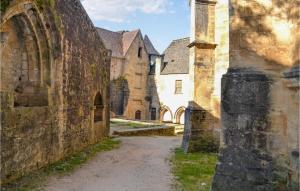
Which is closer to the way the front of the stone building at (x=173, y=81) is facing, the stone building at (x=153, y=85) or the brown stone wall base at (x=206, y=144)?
the brown stone wall base

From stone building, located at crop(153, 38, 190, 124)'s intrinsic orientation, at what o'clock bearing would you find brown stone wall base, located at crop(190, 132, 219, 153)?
The brown stone wall base is roughly at 12 o'clock from the stone building.

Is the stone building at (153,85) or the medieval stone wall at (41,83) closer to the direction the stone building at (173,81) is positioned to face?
the medieval stone wall

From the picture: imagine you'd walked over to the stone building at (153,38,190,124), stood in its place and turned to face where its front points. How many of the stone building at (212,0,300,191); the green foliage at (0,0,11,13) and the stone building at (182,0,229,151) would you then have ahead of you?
3

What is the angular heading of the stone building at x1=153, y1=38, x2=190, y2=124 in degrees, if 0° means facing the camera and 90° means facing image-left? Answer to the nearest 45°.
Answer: approximately 0°

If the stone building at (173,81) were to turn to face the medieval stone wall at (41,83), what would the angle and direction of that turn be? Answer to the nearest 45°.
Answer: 0° — it already faces it

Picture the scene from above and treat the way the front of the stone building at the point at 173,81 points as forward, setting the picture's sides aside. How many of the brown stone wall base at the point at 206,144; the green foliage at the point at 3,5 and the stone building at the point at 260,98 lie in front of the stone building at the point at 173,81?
3

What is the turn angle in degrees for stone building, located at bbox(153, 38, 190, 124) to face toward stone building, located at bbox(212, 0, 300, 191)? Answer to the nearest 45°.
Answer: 0° — it already faces it

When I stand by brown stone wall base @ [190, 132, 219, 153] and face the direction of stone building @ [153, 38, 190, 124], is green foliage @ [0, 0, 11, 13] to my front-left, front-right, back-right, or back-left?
back-left
